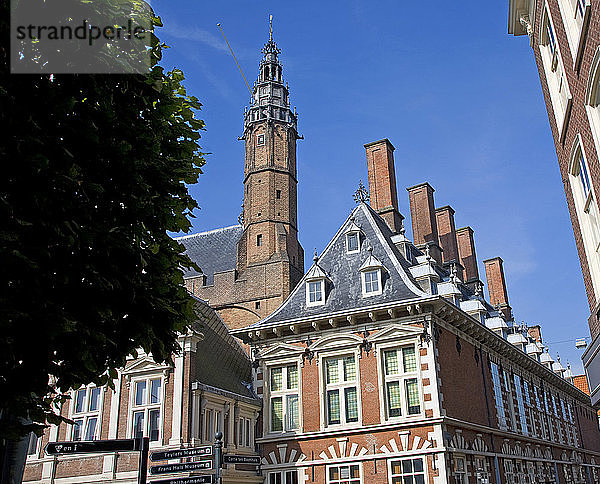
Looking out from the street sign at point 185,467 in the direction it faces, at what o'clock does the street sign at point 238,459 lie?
the street sign at point 238,459 is roughly at 8 o'clock from the street sign at point 185,467.

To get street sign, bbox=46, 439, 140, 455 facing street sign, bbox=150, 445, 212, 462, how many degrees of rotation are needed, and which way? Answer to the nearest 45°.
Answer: approximately 135° to its left

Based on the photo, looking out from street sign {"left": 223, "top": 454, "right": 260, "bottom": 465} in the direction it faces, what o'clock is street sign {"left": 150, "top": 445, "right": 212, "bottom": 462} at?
street sign {"left": 150, "top": 445, "right": 212, "bottom": 462} is roughly at 2 o'clock from street sign {"left": 223, "top": 454, "right": 260, "bottom": 465}.

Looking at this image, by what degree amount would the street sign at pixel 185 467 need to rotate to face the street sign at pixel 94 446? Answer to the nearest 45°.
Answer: approximately 45° to its right

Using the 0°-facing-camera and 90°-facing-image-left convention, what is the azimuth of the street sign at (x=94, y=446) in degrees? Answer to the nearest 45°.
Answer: approximately 0°

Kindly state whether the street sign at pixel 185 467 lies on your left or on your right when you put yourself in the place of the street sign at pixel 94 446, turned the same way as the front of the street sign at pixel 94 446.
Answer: on your left

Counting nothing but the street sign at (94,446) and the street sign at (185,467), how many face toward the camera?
2

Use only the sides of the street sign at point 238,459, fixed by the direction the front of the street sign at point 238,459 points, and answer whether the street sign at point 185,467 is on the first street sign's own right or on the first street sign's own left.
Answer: on the first street sign's own right

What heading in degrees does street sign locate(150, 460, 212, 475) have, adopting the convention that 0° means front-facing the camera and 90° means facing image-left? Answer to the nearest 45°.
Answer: approximately 0°
